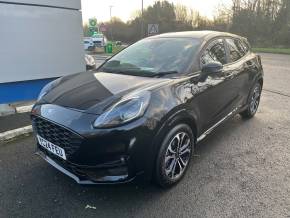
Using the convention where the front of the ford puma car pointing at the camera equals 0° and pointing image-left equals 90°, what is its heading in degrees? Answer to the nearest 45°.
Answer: approximately 45°

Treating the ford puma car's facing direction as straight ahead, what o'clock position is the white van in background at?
The white van in background is roughly at 4 o'clock from the ford puma car.
